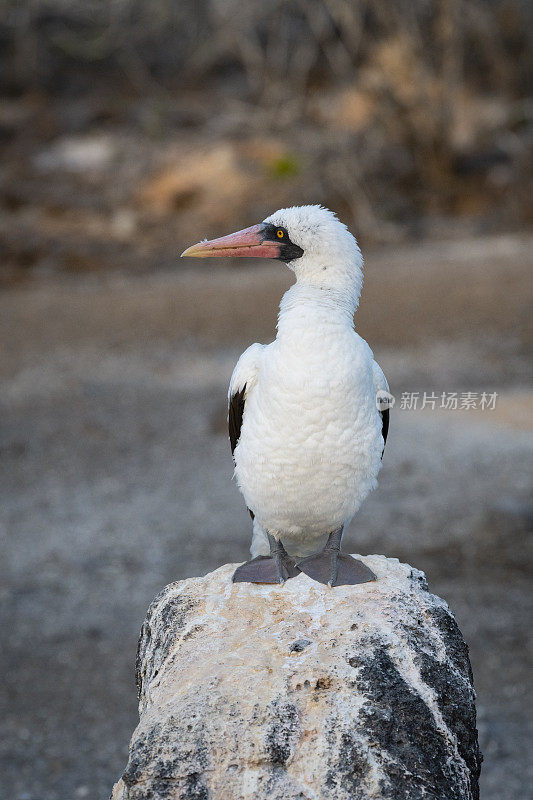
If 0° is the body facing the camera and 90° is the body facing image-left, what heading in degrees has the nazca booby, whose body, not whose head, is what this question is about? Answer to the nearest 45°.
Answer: approximately 0°
